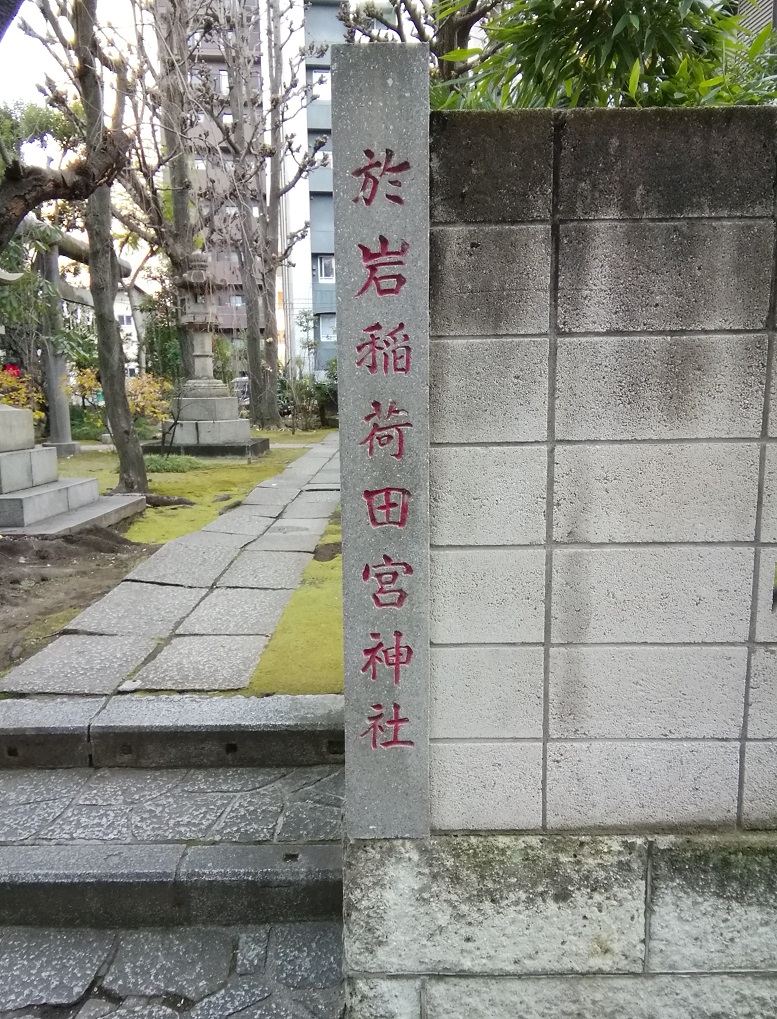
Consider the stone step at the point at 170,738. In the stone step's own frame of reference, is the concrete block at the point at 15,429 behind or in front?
behind

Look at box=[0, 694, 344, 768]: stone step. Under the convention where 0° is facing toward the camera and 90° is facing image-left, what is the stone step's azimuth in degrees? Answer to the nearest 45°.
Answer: approximately 0°

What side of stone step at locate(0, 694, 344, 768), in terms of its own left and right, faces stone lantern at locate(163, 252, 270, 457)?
back

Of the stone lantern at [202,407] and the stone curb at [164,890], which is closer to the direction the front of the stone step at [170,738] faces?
the stone curb

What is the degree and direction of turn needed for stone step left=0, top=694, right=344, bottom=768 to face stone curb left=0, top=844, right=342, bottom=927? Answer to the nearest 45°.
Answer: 0° — it already faces it
